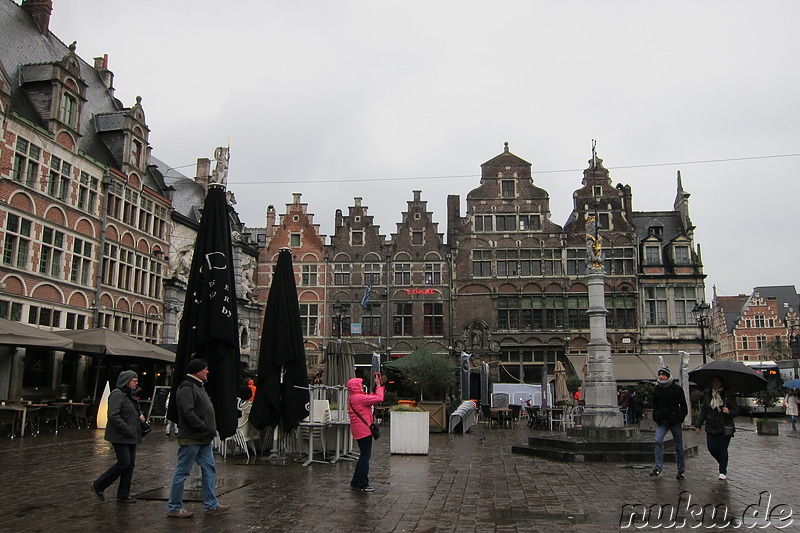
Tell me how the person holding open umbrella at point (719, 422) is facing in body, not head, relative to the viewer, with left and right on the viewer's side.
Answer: facing the viewer

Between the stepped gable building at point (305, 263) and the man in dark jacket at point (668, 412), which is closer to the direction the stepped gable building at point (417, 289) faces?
the man in dark jacket

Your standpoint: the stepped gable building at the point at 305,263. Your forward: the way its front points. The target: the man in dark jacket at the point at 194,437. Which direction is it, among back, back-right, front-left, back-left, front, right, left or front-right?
front

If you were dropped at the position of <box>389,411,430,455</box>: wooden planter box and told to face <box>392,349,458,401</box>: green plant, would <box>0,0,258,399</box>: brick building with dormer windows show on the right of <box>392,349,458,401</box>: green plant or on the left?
left

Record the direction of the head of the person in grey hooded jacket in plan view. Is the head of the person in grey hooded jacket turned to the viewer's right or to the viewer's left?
to the viewer's right

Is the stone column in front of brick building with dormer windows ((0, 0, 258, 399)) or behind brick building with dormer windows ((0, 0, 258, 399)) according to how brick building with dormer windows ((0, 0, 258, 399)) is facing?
in front

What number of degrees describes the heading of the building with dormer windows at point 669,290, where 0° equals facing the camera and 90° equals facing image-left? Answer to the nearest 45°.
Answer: approximately 0°

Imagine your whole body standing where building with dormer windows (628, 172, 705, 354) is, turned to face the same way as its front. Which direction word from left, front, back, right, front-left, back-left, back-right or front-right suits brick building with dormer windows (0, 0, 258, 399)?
front-right

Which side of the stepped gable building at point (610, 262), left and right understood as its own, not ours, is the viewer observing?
front

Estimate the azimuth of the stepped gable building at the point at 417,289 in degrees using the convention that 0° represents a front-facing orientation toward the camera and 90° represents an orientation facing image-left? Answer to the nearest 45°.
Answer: approximately 0°

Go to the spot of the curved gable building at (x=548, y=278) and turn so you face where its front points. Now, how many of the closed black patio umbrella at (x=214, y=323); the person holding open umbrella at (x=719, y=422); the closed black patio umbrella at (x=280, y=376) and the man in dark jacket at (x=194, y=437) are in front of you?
4

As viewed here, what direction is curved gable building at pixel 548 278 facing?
toward the camera

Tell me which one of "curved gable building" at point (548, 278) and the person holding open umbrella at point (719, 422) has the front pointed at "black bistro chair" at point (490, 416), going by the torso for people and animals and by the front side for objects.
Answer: the curved gable building

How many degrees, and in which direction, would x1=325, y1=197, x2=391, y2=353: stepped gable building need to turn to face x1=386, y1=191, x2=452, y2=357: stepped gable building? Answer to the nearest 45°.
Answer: approximately 90° to its left
